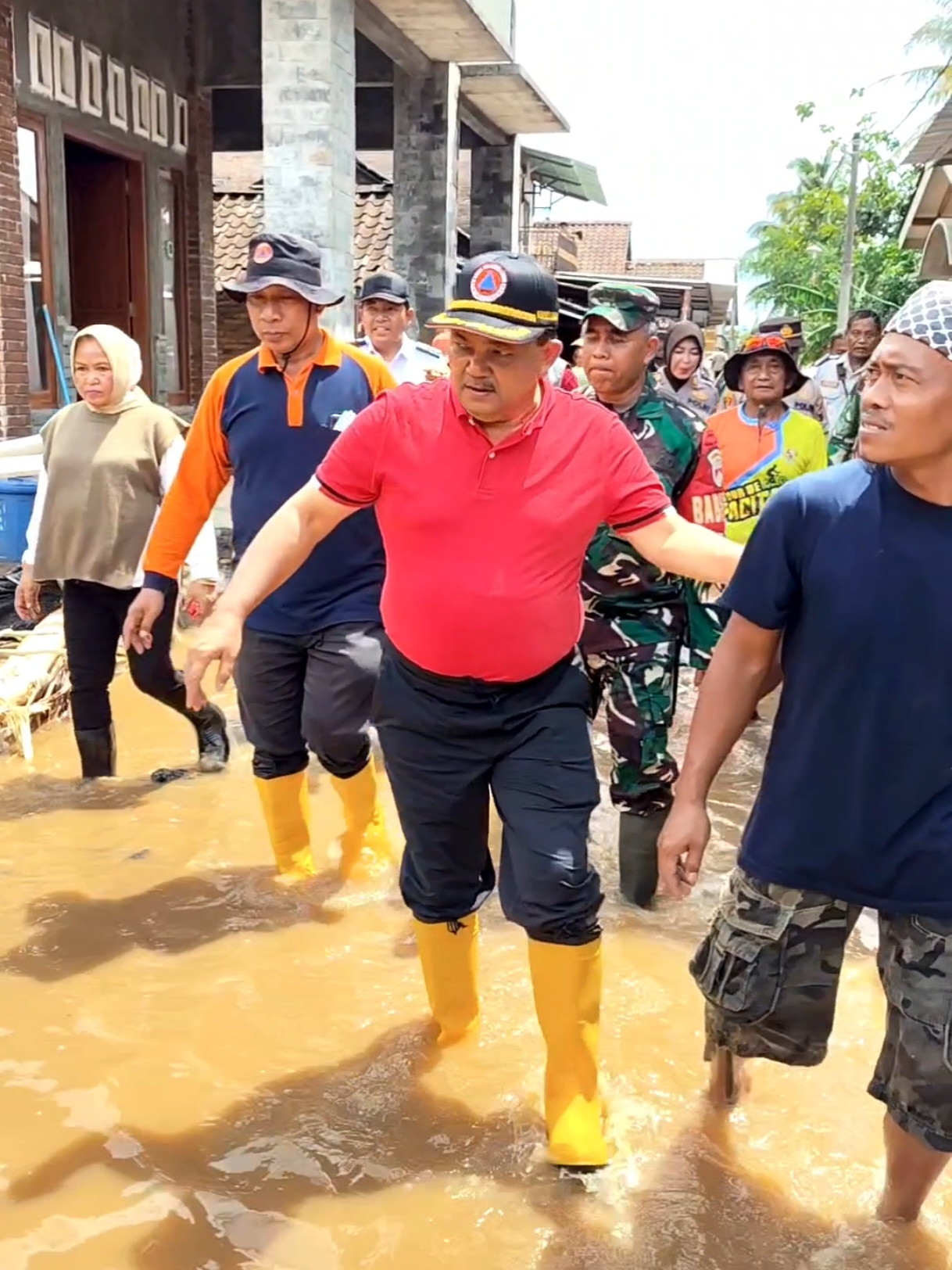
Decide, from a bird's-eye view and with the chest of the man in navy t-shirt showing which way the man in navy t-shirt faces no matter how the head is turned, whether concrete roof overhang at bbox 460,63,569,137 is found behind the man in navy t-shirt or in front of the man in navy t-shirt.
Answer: behind

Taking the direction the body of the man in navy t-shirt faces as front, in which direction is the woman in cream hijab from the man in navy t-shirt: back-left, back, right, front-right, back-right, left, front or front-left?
back-right

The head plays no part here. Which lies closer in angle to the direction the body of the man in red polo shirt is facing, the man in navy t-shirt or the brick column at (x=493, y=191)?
the man in navy t-shirt

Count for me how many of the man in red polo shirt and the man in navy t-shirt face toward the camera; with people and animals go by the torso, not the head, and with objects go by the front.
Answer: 2

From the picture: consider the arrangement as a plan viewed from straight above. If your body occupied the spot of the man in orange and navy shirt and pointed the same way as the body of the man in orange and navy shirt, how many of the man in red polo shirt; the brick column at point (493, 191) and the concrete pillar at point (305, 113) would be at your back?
2

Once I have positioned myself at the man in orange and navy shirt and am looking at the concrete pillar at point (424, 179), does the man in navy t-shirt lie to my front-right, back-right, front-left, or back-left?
back-right

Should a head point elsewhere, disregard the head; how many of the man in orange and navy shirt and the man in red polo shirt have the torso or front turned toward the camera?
2
